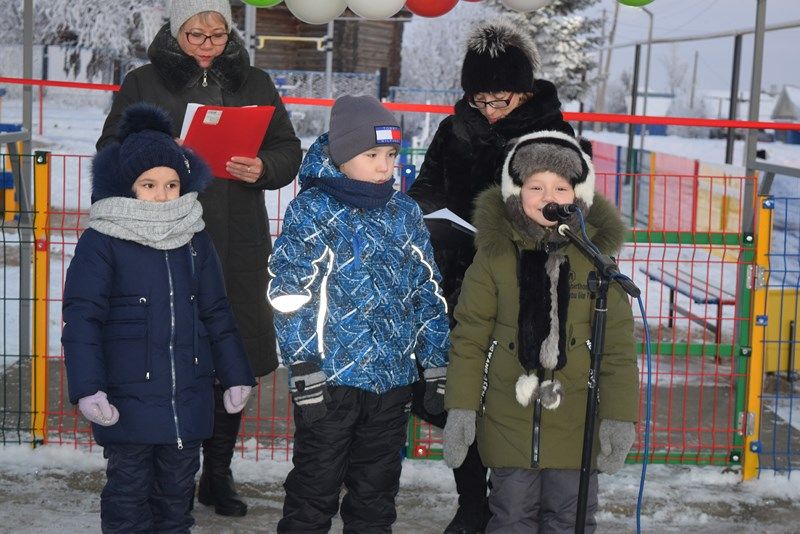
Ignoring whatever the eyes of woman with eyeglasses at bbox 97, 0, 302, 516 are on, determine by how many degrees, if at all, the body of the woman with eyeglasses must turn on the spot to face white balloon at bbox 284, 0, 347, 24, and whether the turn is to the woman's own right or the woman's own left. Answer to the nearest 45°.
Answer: approximately 180°

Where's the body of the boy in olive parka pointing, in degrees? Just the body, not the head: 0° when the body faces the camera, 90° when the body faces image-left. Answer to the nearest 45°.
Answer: approximately 0°

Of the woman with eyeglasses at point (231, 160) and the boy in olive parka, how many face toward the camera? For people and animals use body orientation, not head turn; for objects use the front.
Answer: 2

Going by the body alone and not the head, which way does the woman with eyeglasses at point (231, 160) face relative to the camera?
toward the camera

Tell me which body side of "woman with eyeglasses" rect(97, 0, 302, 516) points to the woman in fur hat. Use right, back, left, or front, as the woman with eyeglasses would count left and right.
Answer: left

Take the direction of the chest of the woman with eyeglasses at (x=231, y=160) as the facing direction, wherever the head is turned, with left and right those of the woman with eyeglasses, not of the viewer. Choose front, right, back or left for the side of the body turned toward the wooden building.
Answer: back
